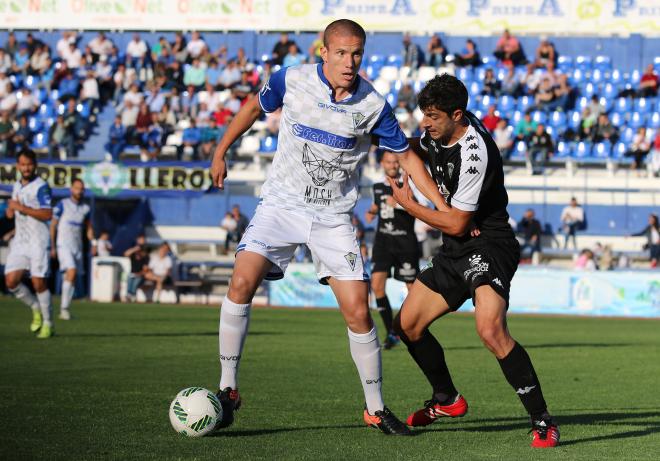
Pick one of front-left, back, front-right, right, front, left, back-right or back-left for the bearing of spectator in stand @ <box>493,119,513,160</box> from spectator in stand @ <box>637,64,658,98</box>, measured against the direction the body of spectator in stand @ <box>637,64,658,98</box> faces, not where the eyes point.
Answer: front

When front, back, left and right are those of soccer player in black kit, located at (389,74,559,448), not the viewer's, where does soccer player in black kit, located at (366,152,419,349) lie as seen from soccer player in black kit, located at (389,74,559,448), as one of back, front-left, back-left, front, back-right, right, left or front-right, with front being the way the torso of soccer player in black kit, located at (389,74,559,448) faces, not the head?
back-right

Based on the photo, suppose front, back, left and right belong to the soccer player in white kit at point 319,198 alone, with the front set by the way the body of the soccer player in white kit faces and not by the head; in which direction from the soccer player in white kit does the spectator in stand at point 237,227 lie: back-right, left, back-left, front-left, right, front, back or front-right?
back

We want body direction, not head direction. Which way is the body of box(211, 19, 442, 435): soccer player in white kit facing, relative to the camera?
toward the camera

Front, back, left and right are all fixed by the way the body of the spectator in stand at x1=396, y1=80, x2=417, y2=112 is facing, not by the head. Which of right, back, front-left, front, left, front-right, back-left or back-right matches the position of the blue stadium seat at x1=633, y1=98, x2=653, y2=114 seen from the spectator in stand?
left

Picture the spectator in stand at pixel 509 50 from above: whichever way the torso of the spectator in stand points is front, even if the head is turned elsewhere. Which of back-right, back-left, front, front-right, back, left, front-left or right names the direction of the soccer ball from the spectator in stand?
front

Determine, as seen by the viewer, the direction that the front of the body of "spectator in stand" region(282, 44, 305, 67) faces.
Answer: toward the camera

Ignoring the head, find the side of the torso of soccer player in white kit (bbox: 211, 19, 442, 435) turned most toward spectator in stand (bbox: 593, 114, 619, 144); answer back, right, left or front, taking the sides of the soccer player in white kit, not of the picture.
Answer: back

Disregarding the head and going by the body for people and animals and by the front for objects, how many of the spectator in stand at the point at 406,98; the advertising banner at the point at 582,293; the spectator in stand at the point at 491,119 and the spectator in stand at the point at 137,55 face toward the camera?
4

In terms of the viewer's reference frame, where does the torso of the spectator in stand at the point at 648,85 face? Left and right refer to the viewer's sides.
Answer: facing the viewer and to the left of the viewer

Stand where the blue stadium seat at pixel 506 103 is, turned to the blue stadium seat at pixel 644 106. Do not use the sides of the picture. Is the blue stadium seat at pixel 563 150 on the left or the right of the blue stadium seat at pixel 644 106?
right

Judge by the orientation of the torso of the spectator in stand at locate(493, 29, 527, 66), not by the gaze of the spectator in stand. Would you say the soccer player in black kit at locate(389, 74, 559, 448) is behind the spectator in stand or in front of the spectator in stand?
in front

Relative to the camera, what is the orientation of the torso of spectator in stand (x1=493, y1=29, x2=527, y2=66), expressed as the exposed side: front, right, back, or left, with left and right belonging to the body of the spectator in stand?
front

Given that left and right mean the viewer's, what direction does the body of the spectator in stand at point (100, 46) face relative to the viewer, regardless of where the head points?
facing the viewer
